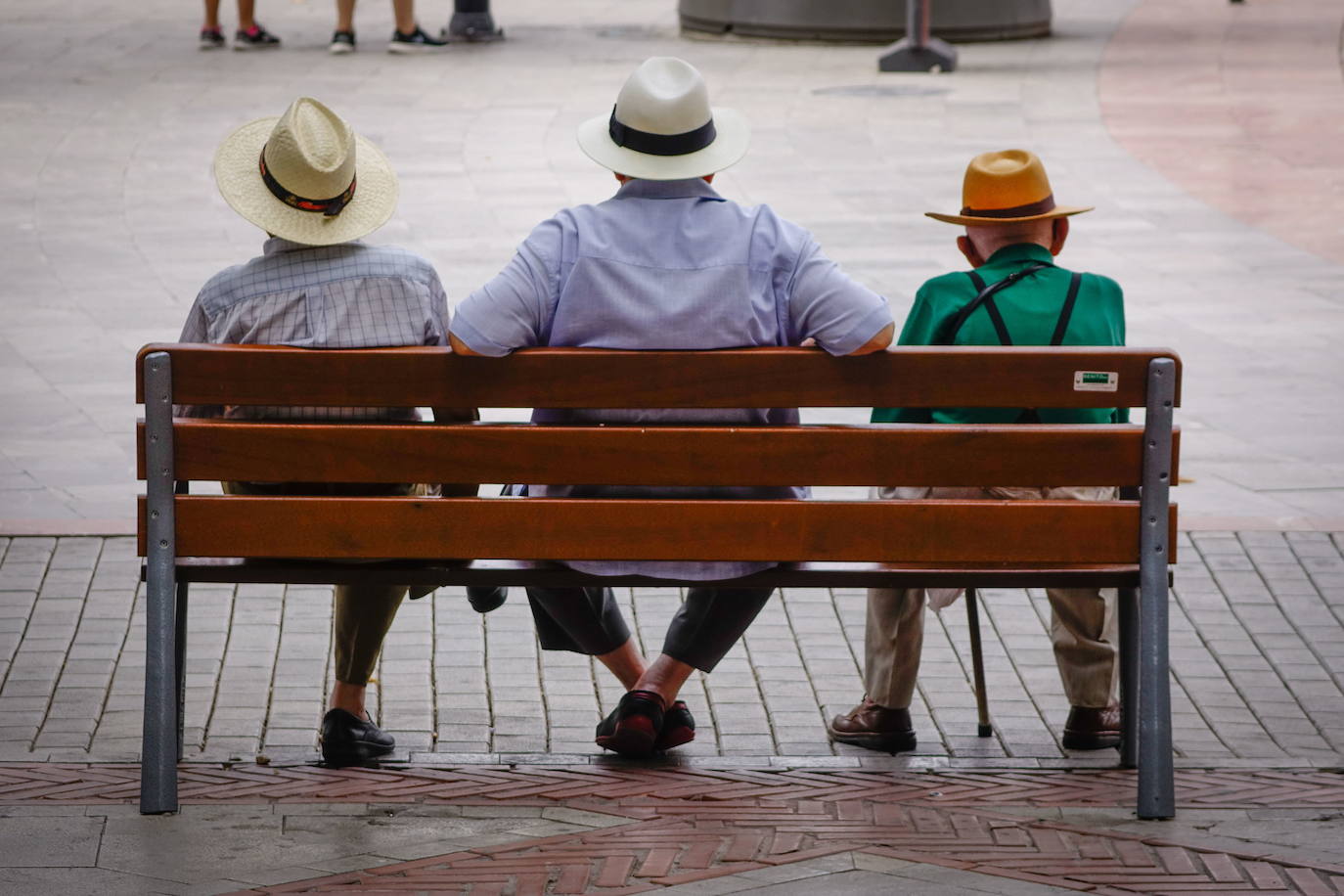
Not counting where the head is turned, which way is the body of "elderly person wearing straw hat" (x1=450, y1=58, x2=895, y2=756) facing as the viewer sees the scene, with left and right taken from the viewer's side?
facing away from the viewer

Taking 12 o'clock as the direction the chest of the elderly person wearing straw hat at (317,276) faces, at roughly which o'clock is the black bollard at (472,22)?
The black bollard is roughly at 12 o'clock from the elderly person wearing straw hat.

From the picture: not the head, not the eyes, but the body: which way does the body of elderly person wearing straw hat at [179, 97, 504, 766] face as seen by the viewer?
away from the camera

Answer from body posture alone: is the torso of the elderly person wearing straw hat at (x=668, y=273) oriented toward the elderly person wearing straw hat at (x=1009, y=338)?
no

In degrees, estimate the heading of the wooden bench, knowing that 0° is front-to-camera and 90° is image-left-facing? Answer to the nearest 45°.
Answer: approximately 180°

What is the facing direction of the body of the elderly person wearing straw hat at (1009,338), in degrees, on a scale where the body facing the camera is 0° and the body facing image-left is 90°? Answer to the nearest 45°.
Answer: approximately 180°

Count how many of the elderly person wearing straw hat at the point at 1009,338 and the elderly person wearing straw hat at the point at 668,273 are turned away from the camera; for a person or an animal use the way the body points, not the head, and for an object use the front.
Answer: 2

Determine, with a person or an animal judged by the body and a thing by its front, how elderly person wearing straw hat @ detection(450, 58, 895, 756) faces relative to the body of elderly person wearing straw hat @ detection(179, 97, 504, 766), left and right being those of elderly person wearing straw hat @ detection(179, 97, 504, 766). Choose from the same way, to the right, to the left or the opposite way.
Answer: the same way

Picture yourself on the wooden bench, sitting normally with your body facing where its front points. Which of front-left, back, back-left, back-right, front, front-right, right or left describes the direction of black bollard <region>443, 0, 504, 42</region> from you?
front

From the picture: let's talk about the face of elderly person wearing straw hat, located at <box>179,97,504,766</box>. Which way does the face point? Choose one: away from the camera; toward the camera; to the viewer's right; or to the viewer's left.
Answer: away from the camera

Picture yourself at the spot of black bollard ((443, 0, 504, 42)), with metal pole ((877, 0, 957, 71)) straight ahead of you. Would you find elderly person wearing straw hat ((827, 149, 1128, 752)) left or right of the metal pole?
right

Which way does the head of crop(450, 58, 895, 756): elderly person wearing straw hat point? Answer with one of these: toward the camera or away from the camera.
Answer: away from the camera

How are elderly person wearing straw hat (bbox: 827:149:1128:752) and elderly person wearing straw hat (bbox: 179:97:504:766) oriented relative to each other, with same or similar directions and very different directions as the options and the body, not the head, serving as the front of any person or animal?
same or similar directions

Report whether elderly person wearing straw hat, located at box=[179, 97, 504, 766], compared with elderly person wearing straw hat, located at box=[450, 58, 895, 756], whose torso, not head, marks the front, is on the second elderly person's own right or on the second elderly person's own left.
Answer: on the second elderly person's own left

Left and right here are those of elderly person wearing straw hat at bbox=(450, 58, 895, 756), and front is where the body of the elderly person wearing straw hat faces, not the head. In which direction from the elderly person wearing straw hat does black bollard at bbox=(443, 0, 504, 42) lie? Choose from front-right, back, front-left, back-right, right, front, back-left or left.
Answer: front
